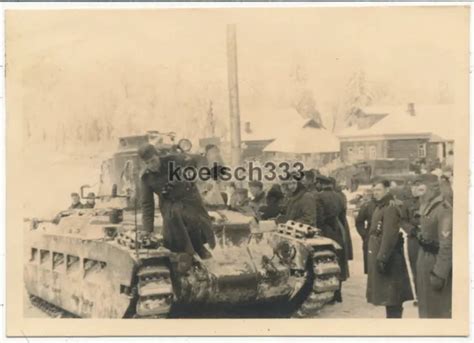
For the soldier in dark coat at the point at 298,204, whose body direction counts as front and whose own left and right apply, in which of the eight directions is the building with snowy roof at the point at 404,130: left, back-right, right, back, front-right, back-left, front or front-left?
back-left

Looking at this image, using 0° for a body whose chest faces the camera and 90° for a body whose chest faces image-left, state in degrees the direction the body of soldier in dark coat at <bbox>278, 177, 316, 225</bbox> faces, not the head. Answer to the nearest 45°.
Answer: approximately 45°
